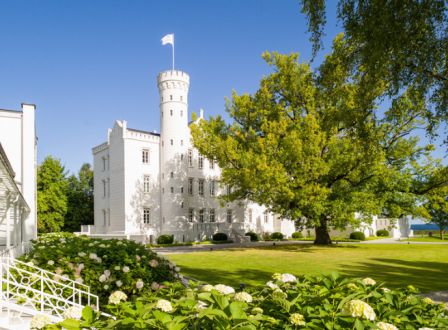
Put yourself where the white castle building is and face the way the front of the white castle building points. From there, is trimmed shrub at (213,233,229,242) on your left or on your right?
on your left

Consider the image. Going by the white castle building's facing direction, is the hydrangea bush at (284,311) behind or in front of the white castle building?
in front

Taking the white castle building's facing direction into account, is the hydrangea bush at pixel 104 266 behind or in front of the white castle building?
in front

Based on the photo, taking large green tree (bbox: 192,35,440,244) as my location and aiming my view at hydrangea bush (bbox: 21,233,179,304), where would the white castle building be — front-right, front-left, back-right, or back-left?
back-right
